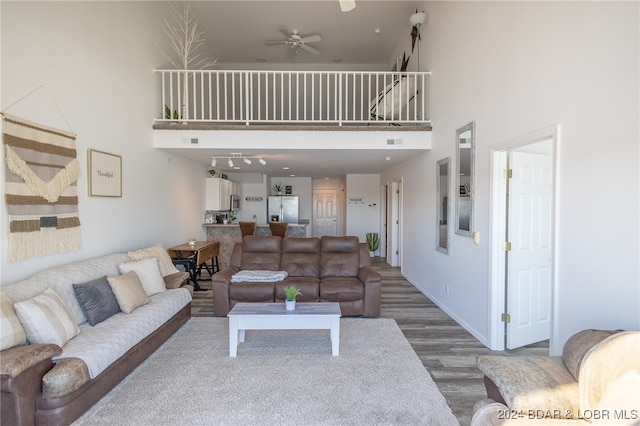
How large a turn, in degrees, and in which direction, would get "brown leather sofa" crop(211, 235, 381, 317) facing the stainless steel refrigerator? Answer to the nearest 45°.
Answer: approximately 180°

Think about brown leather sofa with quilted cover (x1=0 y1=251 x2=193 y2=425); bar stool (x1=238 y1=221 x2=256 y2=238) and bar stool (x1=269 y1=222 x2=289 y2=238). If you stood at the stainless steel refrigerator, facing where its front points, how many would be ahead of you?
3

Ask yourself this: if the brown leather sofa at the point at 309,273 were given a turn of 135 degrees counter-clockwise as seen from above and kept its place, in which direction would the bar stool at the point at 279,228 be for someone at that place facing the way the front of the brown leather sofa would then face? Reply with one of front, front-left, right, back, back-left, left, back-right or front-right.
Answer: front-left

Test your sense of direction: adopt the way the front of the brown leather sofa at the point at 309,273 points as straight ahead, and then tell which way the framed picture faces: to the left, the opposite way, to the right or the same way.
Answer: to the left

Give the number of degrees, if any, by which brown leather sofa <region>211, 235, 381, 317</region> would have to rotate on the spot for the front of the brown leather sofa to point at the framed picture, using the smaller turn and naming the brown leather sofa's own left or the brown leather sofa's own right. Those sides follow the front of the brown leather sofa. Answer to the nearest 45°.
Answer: approximately 90° to the brown leather sofa's own right

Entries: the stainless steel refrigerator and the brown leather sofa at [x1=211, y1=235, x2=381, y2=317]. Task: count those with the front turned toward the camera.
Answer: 2

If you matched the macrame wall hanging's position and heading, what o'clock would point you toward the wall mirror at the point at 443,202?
The wall mirror is roughly at 11 o'clock from the macrame wall hanging.

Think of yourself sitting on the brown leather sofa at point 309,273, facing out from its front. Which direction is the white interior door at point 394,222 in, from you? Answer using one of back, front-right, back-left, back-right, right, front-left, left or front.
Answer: back-left

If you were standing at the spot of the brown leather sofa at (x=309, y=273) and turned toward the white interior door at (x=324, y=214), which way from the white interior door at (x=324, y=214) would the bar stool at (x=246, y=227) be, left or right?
left

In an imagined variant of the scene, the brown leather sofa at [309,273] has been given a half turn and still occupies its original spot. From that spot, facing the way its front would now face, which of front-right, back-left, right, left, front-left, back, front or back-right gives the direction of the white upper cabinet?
front-left

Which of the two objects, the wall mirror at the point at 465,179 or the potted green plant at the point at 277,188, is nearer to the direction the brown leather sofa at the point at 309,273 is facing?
the wall mirror

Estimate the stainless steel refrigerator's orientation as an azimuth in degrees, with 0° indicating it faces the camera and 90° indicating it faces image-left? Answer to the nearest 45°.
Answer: approximately 0°
